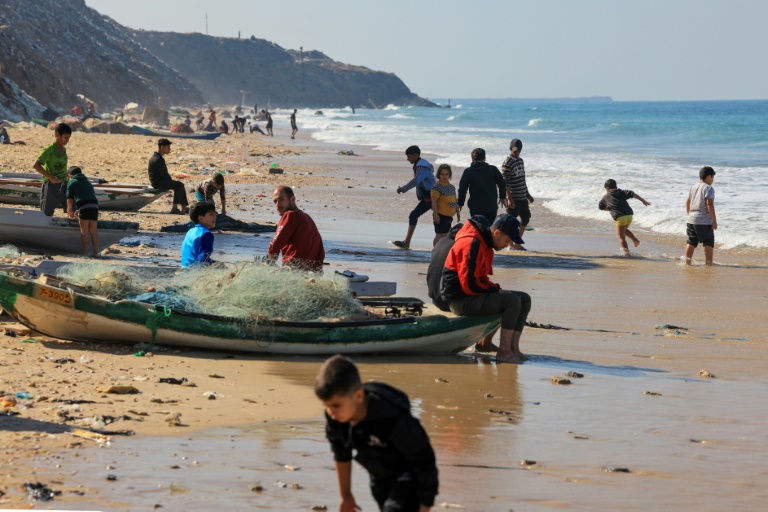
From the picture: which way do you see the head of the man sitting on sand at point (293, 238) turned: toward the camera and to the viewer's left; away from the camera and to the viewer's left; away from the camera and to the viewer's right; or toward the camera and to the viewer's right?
toward the camera and to the viewer's left

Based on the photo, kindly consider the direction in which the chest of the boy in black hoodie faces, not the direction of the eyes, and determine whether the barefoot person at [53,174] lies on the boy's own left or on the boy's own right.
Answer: on the boy's own right

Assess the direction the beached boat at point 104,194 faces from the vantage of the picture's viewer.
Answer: facing to the right of the viewer

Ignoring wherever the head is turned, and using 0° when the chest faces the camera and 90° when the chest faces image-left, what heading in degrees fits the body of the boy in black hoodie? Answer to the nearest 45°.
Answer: approximately 45°

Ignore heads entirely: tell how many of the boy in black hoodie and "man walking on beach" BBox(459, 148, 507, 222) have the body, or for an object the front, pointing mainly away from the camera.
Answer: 1

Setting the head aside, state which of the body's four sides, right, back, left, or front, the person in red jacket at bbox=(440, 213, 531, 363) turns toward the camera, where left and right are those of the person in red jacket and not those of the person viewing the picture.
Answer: right

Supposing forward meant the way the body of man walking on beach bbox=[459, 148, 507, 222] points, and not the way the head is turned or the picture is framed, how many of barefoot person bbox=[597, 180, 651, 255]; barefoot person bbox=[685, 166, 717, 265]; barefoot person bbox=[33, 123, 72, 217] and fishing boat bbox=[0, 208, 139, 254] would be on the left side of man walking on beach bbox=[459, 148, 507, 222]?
2

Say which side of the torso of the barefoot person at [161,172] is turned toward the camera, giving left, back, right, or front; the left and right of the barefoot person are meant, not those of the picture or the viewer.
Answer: right

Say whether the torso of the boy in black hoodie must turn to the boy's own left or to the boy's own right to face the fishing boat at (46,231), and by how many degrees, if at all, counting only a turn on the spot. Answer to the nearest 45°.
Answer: approximately 90° to the boy's own right

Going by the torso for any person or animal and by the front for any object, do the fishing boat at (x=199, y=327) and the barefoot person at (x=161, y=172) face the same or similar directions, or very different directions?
very different directions

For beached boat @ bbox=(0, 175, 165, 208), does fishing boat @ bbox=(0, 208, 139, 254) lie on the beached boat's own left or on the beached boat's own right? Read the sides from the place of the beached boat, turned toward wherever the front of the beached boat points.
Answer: on the beached boat's own right

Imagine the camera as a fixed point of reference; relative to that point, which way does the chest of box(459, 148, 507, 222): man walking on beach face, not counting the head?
away from the camera

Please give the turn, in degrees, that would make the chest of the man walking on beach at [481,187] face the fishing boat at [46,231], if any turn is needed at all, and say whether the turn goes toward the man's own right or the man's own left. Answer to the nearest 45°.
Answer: approximately 90° to the man's own left
